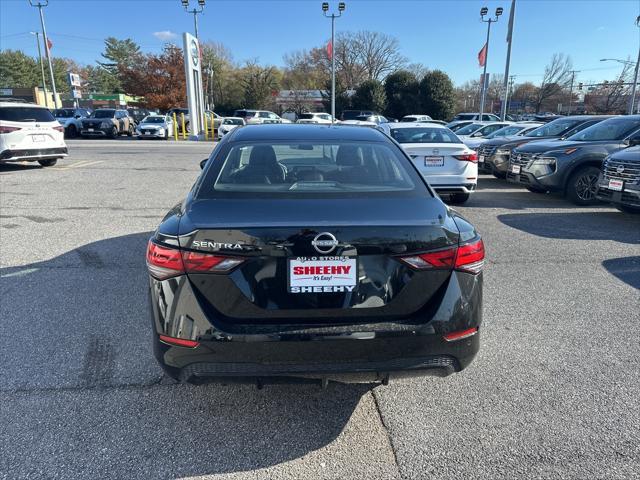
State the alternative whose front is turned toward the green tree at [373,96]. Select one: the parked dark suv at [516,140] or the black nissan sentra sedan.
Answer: the black nissan sentra sedan

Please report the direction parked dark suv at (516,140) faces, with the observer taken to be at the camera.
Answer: facing the viewer and to the left of the viewer

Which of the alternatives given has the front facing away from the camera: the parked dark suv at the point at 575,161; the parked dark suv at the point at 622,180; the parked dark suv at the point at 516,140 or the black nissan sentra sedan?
the black nissan sentra sedan

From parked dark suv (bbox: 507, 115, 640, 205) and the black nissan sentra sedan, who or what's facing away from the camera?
the black nissan sentra sedan

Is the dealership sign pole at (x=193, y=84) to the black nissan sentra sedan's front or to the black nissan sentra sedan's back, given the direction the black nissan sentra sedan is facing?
to the front

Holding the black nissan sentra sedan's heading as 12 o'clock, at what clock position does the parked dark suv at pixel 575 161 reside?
The parked dark suv is roughly at 1 o'clock from the black nissan sentra sedan.

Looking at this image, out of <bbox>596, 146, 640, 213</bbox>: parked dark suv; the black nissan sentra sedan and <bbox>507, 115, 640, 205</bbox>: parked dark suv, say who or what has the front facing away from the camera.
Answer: the black nissan sentra sedan

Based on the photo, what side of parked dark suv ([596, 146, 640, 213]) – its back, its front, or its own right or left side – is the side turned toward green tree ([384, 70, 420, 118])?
right

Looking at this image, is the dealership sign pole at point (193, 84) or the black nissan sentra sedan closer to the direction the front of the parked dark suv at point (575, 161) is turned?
the black nissan sentra sedan

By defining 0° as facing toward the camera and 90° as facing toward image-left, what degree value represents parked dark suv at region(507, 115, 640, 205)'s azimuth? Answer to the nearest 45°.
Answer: approximately 45°

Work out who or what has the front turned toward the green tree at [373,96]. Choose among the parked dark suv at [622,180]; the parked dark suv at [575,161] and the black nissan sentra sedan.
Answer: the black nissan sentra sedan

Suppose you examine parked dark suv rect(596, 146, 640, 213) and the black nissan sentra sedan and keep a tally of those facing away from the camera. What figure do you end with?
1

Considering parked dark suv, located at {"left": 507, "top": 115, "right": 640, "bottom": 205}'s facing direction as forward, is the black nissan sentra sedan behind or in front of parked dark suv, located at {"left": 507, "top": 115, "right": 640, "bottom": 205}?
in front

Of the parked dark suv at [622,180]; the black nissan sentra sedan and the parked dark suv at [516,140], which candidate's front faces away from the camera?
the black nissan sentra sedan

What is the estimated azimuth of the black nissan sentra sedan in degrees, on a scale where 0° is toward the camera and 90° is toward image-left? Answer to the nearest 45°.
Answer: approximately 180°

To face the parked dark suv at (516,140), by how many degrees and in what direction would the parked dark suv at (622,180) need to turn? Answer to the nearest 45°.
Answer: approximately 90° to its right

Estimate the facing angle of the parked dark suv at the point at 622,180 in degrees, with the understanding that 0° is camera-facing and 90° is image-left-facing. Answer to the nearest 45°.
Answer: approximately 45°

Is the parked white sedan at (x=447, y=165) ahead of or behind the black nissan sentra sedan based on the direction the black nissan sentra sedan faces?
ahead
